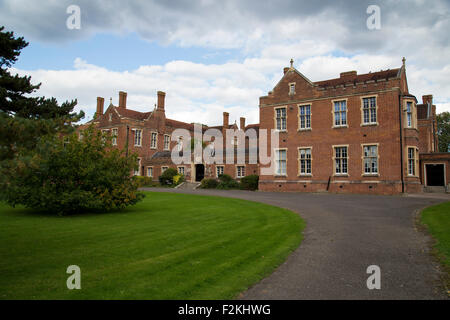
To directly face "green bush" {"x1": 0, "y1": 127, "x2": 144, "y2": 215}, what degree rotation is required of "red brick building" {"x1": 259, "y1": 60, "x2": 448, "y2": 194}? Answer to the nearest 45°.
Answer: approximately 45° to its right

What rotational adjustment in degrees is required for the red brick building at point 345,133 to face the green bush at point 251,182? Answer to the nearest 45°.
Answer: approximately 90° to its right

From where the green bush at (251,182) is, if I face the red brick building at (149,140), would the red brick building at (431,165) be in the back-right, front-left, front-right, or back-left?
back-right

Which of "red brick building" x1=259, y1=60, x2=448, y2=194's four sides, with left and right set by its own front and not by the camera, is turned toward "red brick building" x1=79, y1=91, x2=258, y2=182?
right

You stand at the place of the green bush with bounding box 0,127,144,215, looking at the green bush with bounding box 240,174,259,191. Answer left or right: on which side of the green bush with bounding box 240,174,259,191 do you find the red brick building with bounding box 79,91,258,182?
left

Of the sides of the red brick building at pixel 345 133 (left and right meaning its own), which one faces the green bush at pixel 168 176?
right

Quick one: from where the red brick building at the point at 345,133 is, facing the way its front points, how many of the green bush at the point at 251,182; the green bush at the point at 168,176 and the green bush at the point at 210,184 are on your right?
3

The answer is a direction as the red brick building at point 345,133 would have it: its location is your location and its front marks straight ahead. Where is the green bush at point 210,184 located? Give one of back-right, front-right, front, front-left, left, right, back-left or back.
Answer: right
